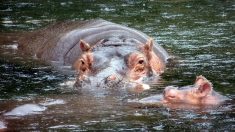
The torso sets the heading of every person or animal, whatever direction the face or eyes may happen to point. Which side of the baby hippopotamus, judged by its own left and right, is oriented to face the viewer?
left

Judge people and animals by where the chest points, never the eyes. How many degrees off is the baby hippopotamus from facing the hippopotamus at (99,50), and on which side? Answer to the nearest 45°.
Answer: approximately 45° to its right
